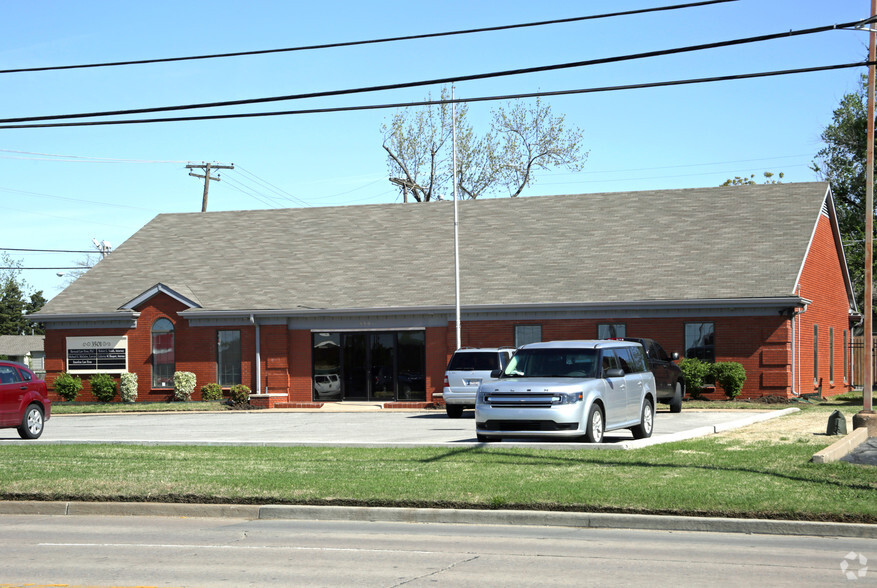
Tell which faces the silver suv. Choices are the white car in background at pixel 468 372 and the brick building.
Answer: the brick building

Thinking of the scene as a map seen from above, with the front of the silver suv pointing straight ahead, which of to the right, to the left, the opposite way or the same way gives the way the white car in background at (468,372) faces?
the opposite way

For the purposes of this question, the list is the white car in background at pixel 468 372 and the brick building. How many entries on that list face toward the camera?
1

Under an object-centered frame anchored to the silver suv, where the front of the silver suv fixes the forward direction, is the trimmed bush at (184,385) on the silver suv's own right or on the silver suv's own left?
on the silver suv's own right

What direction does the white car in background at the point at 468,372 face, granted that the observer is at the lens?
facing away from the viewer and to the right of the viewer

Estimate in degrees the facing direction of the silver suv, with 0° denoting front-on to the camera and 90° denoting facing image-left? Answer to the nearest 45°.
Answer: approximately 45°

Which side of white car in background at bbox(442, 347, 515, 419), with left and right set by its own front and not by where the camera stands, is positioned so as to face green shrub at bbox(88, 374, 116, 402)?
left

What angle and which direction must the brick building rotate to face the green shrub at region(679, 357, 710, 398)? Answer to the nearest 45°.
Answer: approximately 45° to its left

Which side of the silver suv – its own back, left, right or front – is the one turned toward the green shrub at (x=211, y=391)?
right

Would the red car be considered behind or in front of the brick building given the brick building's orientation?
in front

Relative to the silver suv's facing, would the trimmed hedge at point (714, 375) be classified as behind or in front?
behind
